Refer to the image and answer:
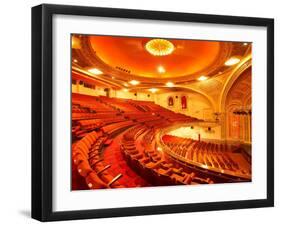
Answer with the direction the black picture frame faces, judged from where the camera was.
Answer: facing the viewer and to the right of the viewer
